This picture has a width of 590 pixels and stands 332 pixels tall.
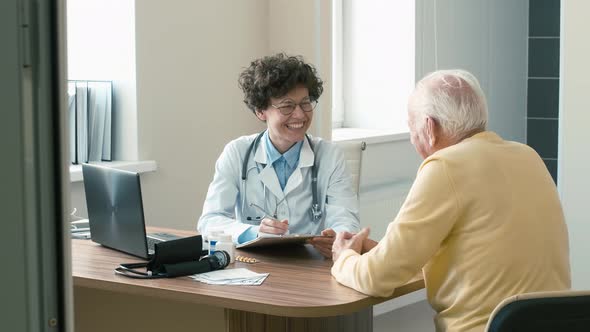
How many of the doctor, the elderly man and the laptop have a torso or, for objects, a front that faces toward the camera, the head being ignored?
1

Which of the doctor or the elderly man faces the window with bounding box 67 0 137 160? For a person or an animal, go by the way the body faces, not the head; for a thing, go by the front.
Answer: the elderly man

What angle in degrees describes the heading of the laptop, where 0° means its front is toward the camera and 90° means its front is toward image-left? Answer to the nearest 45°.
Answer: approximately 225°

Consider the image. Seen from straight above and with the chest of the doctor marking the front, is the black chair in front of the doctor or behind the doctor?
in front

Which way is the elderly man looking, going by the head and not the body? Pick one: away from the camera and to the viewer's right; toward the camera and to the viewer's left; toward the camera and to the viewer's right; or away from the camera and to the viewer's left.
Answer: away from the camera and to the viewer's left

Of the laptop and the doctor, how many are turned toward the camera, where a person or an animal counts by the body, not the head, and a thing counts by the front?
1

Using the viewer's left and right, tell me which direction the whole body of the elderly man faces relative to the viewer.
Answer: facing away from the viewer and to the left of the viewer

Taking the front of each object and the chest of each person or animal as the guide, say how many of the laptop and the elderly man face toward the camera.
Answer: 0

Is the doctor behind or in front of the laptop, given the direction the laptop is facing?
in front

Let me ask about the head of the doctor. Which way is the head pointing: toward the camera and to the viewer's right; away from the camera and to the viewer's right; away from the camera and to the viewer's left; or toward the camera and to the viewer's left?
toward the camera and to the viewer's right

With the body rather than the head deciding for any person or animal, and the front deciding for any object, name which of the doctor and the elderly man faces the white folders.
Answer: the elderly man

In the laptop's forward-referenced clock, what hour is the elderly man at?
The elderly man is roughly at 3 o'clock from the laptop.

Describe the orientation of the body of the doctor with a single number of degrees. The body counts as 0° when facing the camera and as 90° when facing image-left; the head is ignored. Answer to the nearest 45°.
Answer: approximately 0°
